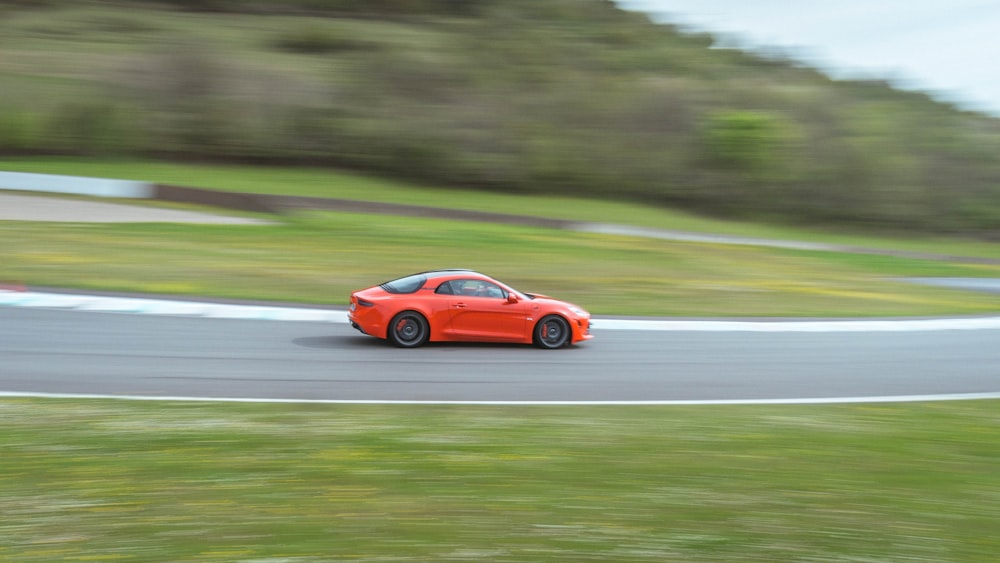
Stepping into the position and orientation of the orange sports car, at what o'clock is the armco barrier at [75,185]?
The armco barrier is roughly at 8 o'clock from the orange sports car.

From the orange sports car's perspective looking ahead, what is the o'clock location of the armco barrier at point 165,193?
The armco barrier is roughly at 8 o'clock from the orange sports car.

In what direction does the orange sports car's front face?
to the viewer's right
